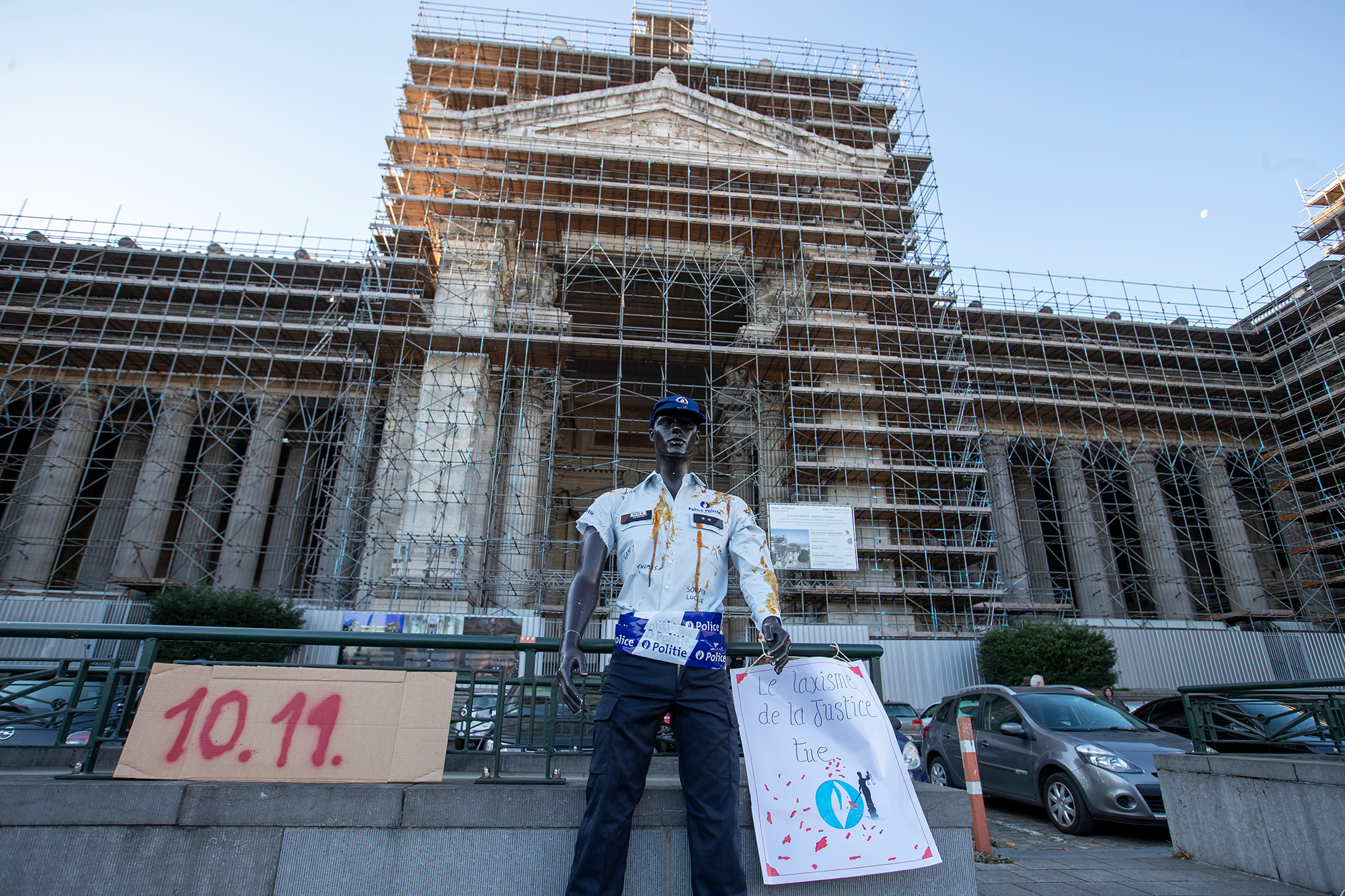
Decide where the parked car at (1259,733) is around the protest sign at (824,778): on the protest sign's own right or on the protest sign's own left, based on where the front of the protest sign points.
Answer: on the protest sign's own left

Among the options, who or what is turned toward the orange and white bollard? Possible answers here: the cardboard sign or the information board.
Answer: the information board

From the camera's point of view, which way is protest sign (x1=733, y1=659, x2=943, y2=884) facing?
toward the camera

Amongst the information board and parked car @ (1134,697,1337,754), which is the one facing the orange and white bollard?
the information board

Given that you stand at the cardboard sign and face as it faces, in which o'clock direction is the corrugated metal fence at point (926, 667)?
The corrugated metal fence is roughly at 8 o'clock from the cardboard sign.

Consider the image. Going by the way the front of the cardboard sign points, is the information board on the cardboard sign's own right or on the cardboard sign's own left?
on the cardboard sign's own left

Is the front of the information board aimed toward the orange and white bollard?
yes

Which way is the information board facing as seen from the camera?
toward the camera

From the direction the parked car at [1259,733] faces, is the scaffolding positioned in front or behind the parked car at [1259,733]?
behind

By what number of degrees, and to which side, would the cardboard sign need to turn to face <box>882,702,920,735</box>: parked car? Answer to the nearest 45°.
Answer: approximately 135° to its left

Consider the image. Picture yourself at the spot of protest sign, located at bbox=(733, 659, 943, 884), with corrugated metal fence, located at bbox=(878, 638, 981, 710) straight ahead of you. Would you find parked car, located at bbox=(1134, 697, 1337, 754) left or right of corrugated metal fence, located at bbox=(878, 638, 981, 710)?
right

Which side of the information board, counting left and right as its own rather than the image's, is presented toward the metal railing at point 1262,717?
front

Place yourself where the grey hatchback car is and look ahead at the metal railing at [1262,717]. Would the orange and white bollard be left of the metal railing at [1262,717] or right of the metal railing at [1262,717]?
right

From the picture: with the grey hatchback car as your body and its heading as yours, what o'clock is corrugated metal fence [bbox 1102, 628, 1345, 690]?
The corrugated metal fence is roughly at 8 o'clock from the grey hatchback car.

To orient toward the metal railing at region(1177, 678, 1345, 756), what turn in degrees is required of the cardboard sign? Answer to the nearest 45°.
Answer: approximately 90° to its left
